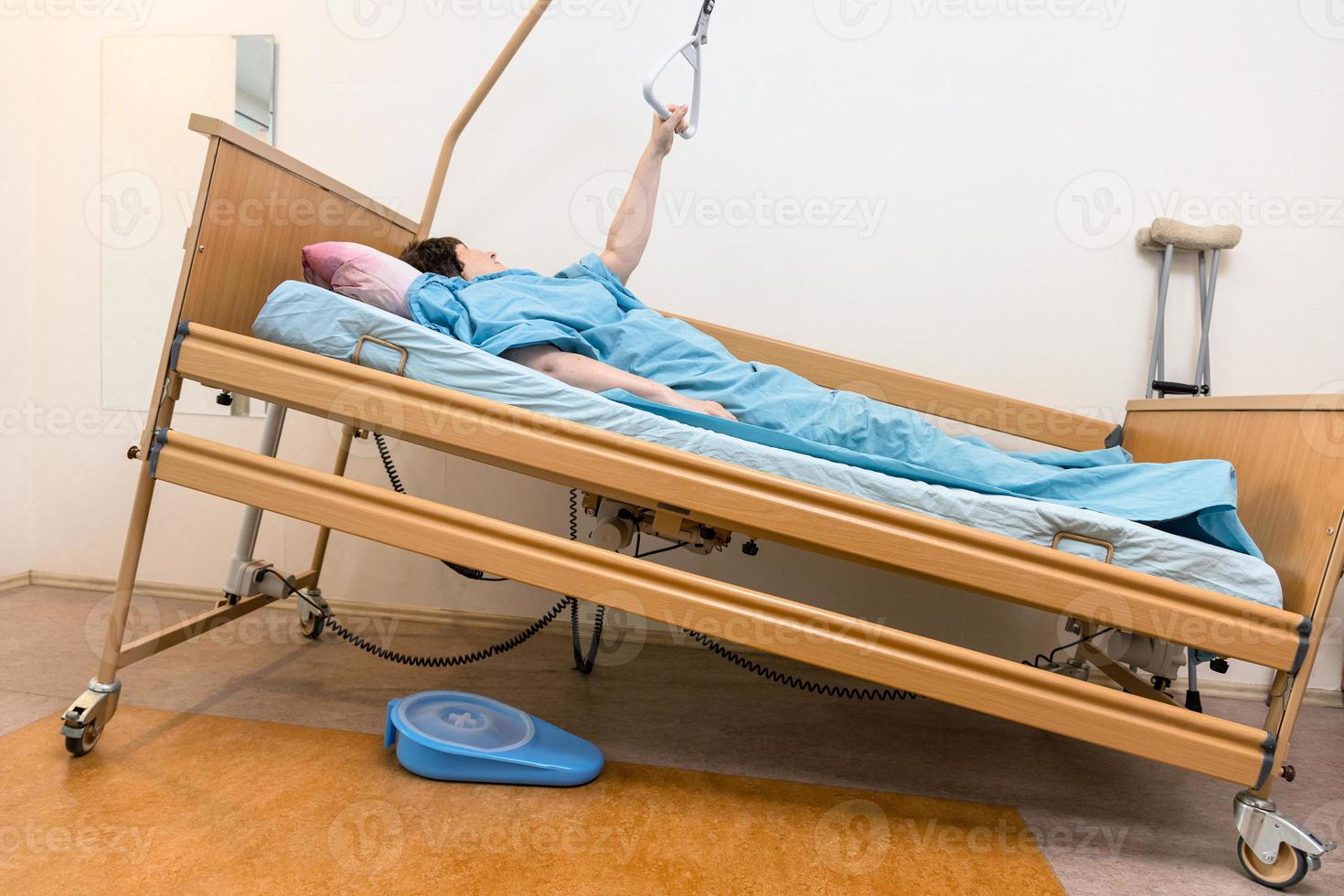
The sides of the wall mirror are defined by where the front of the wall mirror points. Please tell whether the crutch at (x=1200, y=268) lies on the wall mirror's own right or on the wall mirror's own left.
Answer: on the wall mirror's own left

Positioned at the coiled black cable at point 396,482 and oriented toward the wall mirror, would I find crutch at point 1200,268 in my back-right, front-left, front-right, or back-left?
back-right

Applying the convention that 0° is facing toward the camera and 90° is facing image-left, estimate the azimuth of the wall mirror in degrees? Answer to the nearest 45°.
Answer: approximately 0°

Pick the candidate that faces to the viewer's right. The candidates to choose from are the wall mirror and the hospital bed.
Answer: the hospital bed

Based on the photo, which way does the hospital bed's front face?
to the viewer's right

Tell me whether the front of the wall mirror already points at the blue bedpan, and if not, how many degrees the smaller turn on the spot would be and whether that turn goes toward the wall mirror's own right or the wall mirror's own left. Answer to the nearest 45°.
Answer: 0° — it already faces it

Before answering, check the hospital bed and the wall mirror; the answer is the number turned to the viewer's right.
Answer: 1

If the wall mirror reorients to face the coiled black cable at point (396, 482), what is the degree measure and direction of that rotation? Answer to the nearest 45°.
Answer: approximately 45° to its left

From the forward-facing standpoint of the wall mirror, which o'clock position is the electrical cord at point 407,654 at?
The electrical cord is roughly at 11 o'clock from the wall mirror.
